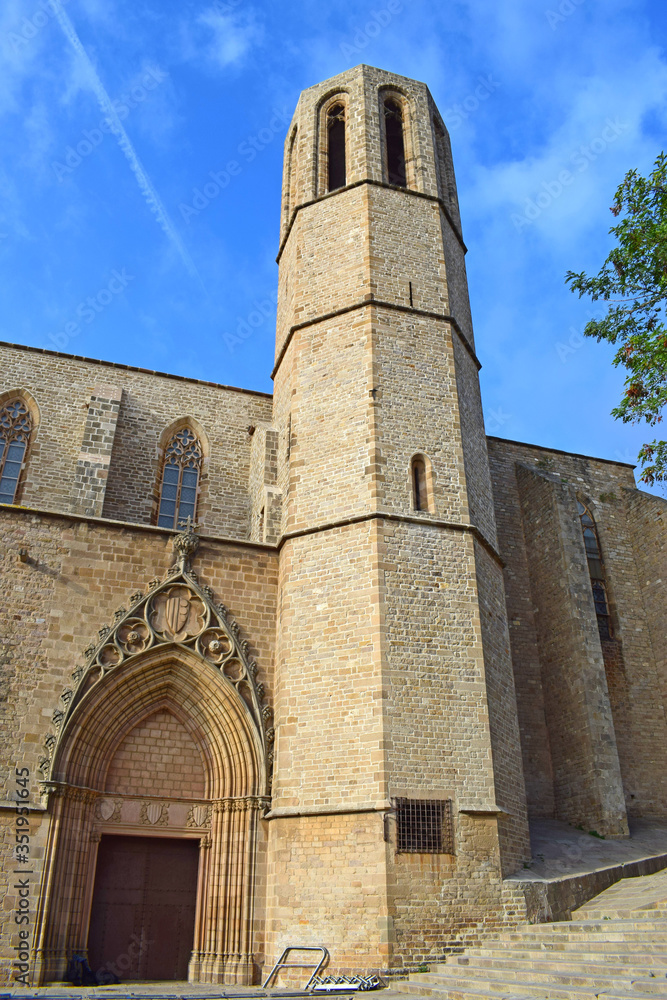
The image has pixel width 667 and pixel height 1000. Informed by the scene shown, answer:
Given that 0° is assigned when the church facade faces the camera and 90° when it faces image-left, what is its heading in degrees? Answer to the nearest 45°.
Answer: approximately 0°
